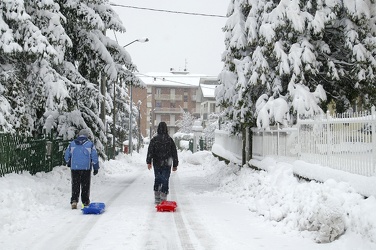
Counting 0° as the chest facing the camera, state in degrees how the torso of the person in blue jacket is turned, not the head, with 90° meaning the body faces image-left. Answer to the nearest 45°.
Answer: approximately 180°

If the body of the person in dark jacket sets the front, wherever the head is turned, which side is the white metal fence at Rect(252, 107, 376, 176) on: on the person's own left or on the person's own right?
on the person's own right

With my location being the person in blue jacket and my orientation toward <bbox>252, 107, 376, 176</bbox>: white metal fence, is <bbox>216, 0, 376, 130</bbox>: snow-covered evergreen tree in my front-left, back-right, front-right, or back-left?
front-left

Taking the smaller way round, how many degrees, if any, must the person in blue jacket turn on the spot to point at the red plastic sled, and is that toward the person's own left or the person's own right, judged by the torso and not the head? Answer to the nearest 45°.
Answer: approximately 135° to the person's own right

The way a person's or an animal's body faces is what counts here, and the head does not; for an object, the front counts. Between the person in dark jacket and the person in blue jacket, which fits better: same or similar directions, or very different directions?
same or similar directions

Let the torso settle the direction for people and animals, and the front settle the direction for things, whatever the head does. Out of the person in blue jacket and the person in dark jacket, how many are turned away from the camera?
2

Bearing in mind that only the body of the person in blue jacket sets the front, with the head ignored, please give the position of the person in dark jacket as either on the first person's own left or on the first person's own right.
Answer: on the first person's own right

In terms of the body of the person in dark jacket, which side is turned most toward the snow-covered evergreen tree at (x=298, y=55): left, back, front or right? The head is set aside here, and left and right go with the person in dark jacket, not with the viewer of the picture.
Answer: right

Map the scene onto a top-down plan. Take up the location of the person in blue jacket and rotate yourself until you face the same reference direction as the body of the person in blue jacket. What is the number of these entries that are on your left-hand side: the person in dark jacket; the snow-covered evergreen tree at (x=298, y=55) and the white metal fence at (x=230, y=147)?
0

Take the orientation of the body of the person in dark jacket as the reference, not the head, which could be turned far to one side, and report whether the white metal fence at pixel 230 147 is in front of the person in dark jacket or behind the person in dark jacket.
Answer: in front

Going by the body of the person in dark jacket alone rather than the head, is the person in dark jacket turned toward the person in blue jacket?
no

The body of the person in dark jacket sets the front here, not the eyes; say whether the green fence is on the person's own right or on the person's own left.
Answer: on the person's own left

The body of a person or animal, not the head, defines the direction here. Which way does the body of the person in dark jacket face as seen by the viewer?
away from the camera
